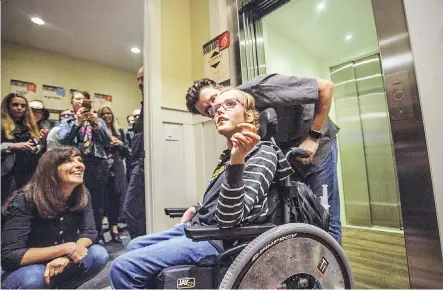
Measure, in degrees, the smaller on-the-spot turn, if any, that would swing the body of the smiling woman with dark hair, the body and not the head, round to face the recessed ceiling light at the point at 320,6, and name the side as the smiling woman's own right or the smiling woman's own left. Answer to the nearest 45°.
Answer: approximately 45° to the smiling woman's own left

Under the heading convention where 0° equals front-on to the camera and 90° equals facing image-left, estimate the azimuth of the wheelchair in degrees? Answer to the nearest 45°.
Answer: approximately 90°

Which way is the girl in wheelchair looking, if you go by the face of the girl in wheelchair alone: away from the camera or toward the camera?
toward the camera

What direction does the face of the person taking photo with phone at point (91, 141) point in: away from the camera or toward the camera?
toward the camera

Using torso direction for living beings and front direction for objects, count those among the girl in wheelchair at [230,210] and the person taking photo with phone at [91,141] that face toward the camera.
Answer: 1

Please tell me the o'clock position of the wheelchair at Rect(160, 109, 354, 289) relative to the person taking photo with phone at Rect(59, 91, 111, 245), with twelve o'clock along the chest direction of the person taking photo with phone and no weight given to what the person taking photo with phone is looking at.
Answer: The wheelchair is roughly at 11 o'clock from the person taking photo with phone.

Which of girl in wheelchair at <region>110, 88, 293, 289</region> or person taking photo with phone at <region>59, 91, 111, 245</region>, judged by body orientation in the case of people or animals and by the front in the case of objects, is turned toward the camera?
the person taking photo with phone

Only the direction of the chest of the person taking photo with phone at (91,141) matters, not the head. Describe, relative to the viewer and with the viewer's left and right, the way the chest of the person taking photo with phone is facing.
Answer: facing the viewer

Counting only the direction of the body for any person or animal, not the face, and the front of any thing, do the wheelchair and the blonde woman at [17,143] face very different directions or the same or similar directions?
very different directions

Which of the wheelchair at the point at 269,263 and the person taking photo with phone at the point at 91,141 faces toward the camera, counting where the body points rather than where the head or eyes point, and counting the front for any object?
the person taking photo with phone

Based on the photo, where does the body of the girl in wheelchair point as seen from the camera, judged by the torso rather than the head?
to the viewer's left

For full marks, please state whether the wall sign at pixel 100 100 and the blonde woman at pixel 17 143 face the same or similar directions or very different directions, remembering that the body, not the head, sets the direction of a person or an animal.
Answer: same or similar directions

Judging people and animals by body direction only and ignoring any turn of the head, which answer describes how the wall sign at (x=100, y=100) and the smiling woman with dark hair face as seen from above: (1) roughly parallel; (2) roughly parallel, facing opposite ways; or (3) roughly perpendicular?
roughly parallel
